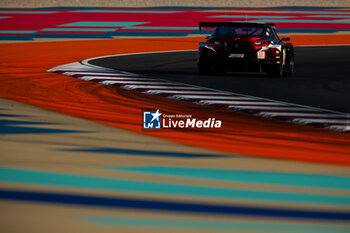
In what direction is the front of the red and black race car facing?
away from the camera
